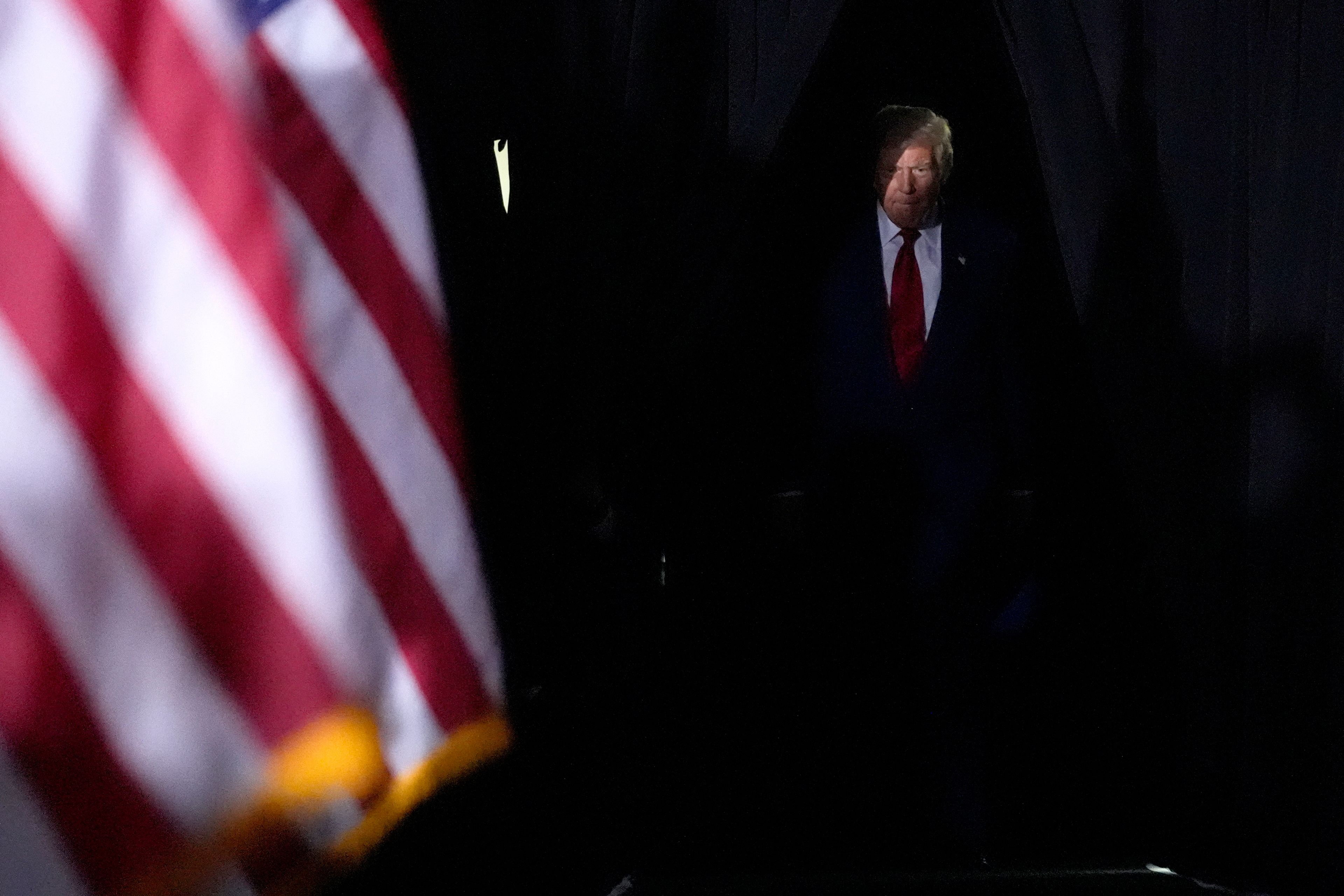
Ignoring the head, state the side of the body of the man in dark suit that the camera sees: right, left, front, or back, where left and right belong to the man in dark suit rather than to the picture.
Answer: front

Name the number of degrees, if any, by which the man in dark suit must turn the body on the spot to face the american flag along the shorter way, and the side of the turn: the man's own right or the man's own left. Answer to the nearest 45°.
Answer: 0° — they already face it

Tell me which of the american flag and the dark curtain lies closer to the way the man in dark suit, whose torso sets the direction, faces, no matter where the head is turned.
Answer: the american flag
